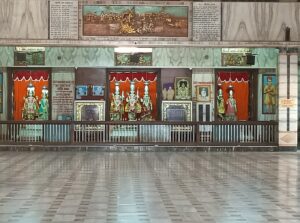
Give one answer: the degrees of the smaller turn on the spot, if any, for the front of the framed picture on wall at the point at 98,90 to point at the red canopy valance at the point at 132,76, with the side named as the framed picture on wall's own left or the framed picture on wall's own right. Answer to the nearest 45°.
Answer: approximately 90° to the framed picture on wall's own left

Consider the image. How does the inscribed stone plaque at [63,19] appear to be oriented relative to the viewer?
toward the camera

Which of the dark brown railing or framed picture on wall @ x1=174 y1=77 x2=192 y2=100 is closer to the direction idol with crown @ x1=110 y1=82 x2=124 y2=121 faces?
the dark brown railing

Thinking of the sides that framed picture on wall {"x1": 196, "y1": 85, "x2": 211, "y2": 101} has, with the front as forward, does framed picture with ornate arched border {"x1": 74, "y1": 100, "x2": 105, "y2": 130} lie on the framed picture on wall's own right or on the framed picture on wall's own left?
on the framed picture on wall's own right

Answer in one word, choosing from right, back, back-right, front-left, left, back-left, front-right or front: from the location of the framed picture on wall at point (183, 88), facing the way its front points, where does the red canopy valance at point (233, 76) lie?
left

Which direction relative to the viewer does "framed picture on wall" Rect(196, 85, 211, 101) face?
toward the camera

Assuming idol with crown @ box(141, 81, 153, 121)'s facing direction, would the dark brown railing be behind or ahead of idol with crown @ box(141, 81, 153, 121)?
ahead

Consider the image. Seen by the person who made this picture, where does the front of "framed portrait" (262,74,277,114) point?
facing the viewer

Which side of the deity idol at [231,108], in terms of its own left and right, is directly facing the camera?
front
